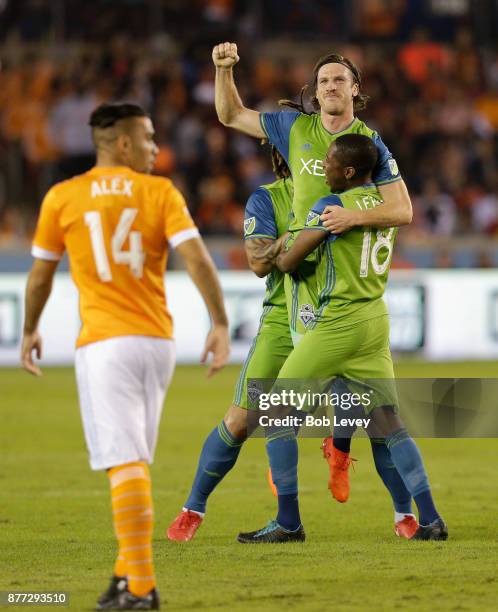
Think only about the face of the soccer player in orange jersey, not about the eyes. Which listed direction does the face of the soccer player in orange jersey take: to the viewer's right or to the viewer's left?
to the viewer's right

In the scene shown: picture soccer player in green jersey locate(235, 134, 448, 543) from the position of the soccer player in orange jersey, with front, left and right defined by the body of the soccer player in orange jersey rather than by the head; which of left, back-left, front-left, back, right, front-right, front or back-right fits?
front-right

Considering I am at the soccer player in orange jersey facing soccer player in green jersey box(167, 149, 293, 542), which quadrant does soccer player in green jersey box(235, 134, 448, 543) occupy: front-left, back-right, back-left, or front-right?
front-right

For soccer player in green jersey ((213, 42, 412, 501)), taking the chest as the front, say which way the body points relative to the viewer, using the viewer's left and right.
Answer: facing the viewer

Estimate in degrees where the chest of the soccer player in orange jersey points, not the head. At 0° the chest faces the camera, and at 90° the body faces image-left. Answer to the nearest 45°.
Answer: approximately 180°

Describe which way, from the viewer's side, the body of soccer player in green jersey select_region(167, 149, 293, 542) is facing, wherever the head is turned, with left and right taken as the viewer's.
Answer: facing the viewer and to the right of the viewer

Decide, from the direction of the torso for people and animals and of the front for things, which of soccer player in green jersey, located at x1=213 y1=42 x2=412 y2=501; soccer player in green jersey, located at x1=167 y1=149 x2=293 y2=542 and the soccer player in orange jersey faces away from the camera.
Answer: the soccer player in orange jersey

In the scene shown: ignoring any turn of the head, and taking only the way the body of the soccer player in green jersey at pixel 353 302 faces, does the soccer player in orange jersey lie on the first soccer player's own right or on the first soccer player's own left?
on the first soccer player's own left

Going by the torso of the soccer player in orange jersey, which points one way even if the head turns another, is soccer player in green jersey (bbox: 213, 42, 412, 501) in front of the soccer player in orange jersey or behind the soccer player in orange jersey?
in front

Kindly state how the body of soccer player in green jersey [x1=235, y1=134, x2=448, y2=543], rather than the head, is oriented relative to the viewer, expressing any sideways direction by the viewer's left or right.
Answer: facing away from the viewer and to the left of the viewer

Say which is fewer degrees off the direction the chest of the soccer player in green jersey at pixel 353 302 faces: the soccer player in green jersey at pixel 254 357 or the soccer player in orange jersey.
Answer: the soccer player in green jersey

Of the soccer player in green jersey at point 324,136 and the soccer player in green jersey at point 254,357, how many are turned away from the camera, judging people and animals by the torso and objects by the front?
0
